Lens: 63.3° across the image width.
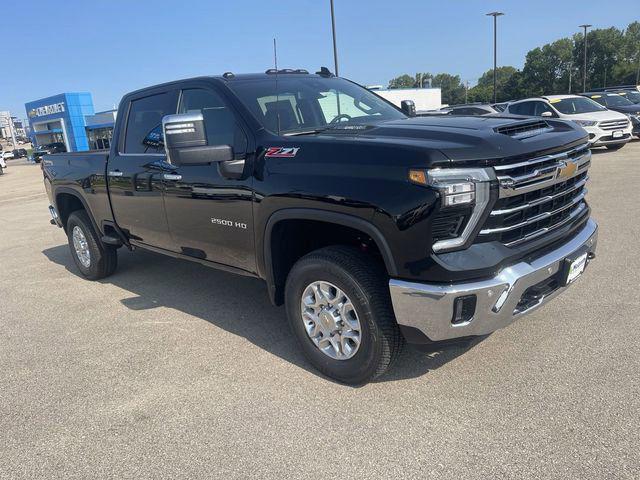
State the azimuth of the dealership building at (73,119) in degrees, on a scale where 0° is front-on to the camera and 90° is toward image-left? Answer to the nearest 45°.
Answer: approximately 45°

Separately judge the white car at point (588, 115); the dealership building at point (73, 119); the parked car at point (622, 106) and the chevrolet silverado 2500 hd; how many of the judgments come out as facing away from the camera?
0

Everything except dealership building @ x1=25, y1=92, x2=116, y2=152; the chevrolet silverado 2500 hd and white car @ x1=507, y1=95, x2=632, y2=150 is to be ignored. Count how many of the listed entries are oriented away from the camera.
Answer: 0

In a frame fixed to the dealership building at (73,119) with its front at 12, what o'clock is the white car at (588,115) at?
The white car is roughly at 10 o'clock from the dealership building.

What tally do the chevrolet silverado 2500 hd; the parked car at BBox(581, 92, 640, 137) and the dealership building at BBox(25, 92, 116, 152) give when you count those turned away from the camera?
0

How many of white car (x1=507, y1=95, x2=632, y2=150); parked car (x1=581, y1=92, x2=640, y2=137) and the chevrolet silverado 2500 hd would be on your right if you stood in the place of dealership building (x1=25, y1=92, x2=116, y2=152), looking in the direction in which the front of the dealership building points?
0

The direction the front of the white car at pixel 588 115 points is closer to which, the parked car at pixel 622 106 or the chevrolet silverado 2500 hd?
the chevrolet silverado 2500 hd

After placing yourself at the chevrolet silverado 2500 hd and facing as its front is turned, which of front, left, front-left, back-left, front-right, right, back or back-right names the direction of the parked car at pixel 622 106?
left

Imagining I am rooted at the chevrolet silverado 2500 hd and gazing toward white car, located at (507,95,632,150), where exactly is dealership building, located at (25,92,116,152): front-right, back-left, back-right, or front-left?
front-left

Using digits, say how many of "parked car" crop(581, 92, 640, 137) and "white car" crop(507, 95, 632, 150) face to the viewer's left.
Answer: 0

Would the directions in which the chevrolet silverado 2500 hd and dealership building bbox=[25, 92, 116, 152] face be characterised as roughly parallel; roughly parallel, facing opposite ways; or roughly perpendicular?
roughly perpendicular

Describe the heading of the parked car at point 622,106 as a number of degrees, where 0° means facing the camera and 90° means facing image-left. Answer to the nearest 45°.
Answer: approximately 315°

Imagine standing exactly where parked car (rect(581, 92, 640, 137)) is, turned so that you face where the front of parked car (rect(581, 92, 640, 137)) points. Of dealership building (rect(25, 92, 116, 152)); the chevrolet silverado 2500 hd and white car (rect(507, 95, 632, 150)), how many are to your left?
0

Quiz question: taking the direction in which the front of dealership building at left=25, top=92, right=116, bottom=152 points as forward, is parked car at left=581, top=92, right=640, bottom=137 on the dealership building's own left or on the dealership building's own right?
on the dealership building's own left

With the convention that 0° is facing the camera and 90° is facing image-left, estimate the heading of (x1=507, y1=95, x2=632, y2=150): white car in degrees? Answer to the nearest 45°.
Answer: approximately 315°

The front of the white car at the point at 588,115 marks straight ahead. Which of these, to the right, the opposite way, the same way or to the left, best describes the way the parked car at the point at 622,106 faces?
the same way

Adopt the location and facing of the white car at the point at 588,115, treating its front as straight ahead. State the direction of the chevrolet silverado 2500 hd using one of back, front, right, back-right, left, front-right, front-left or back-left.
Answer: front-right

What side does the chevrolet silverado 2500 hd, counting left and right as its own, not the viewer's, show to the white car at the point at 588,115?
left
